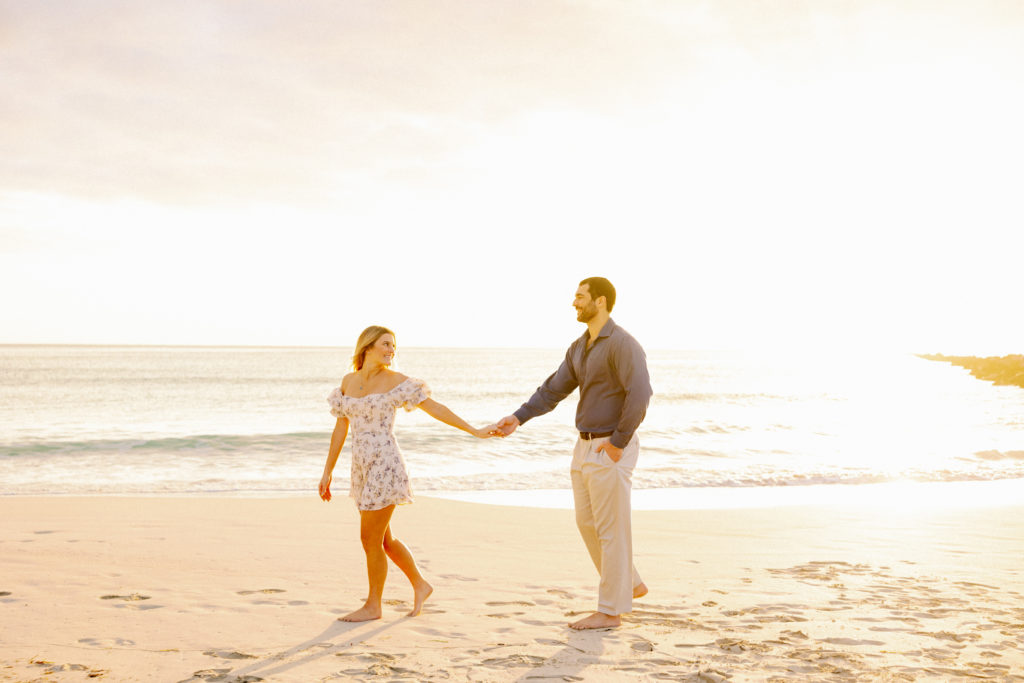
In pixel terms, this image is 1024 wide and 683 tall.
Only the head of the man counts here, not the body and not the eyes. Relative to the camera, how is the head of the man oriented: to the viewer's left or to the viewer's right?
to the viewer's left

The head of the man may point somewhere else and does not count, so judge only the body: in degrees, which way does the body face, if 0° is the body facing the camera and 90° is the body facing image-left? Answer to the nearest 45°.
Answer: approximately 45°

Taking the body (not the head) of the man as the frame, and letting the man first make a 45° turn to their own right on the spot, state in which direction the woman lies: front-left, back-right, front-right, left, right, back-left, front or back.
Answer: front
